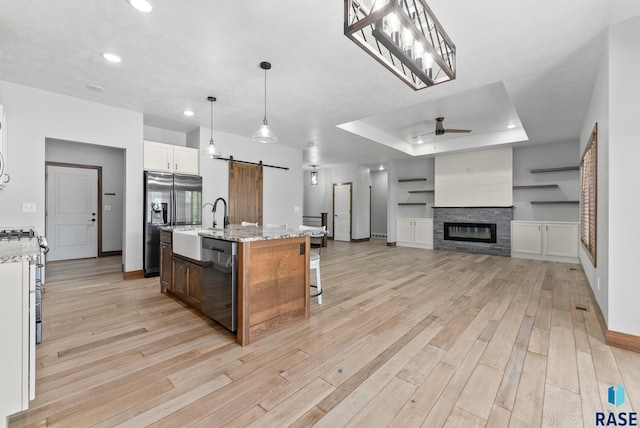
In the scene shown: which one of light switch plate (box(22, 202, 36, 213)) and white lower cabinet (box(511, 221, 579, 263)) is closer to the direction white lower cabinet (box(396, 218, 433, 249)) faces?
the light switch plate

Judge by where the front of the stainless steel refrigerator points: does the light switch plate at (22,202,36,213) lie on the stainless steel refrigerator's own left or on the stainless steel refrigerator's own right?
on the stainless steel refrigerator's own right

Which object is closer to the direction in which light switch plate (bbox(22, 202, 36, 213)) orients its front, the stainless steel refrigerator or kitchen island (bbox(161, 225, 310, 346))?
the kitchen island

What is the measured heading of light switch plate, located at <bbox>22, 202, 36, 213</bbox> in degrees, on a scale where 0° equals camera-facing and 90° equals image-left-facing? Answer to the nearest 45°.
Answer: approximately 0°

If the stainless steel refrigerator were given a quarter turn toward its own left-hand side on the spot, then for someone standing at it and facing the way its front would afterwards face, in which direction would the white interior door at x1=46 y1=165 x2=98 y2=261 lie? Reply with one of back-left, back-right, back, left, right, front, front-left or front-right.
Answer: back-left

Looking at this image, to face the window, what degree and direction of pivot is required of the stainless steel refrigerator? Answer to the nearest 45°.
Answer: approximately 45° to its left

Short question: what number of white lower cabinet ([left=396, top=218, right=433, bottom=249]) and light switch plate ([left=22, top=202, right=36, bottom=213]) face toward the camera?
2

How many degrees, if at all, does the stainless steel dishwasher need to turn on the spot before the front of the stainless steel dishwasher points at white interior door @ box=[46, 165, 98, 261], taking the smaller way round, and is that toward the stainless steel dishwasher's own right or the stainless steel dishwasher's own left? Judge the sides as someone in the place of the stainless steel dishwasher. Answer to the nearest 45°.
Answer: approximately 90° to the stainless steel dishwasher's own right

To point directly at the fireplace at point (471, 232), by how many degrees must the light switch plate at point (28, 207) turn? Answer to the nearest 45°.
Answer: approximately 90° to its left
